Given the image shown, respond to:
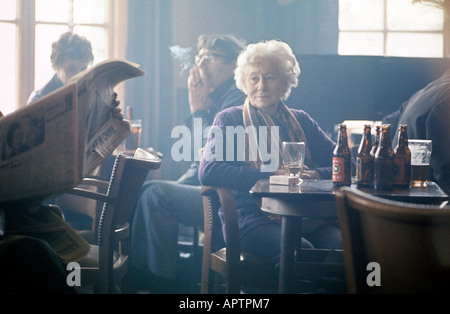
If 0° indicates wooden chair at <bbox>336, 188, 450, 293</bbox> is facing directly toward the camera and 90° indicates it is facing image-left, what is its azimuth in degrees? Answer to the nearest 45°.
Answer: approximately 180°

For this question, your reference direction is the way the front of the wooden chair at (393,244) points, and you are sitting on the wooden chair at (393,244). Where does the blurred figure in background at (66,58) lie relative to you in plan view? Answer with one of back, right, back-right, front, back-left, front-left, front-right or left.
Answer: front-left

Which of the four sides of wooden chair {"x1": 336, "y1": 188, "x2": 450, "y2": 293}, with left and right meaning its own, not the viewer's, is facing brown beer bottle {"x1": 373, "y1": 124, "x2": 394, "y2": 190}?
front

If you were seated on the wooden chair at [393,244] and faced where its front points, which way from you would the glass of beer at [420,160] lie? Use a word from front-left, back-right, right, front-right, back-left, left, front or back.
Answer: front

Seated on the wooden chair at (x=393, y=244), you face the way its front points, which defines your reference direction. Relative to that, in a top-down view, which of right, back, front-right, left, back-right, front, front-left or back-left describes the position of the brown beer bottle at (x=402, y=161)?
front

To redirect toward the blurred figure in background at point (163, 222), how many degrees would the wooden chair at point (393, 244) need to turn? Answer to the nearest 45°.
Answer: approximately 45° to its left

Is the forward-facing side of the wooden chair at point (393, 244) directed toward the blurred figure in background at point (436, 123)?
yes

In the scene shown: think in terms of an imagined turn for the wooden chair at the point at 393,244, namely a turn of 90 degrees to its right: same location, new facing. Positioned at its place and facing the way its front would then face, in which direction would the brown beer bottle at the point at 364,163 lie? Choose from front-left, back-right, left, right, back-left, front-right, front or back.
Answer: left
